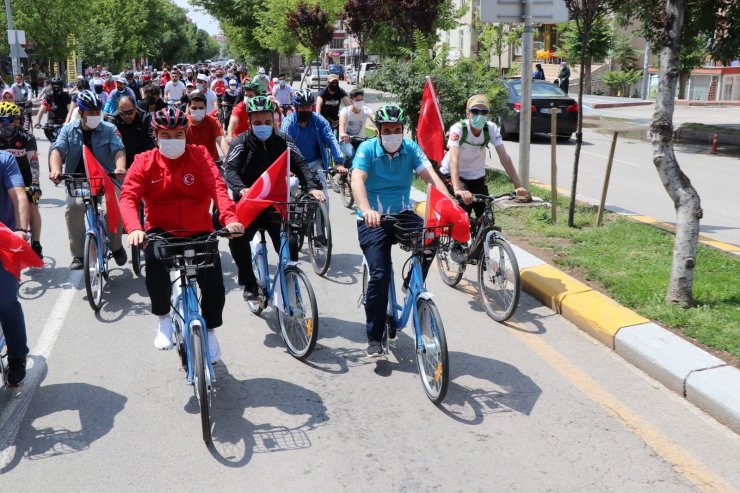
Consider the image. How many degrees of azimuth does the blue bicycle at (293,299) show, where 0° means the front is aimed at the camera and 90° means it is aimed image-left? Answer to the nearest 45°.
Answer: approximately 315°

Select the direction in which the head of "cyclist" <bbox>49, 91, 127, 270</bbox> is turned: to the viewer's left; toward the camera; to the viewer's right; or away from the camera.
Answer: toward the camera

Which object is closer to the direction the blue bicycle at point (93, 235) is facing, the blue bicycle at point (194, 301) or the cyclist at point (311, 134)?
the blue bicycle

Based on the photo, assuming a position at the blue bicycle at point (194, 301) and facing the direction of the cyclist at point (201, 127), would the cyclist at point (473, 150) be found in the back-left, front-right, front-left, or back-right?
front-right

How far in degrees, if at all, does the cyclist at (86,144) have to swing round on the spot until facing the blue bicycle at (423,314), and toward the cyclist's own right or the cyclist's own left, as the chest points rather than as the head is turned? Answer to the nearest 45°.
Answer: approximately 45° to the cyclist's own left

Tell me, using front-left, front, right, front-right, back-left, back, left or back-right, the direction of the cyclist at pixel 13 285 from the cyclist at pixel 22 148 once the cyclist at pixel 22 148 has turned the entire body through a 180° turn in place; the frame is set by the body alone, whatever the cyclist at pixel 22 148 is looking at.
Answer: back

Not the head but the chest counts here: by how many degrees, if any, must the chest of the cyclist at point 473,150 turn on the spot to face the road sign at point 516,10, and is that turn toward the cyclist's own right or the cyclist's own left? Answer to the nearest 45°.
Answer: approximately 135° to the cyclist's own left

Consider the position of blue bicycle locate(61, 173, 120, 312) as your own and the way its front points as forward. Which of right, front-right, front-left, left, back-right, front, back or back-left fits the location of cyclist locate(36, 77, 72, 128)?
back

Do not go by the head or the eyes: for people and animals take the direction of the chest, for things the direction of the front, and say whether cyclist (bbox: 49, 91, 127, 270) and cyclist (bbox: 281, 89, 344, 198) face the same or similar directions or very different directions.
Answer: same or similar directions

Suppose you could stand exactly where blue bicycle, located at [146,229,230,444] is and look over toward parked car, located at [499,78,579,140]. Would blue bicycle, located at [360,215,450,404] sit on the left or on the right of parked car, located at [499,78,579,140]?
right

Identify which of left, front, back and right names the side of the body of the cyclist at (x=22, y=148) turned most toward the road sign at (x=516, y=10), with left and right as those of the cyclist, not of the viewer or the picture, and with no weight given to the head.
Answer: left

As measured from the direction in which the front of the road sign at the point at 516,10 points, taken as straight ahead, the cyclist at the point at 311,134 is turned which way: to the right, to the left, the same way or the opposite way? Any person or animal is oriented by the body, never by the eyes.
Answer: the opposite way

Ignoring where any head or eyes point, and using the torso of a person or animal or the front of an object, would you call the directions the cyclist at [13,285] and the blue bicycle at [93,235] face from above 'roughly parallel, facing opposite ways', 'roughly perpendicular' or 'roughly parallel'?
roughly parallel

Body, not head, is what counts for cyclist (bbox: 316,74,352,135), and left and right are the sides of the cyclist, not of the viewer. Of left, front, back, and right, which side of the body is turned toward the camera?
front

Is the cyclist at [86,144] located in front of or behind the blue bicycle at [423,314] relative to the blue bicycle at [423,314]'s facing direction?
behind

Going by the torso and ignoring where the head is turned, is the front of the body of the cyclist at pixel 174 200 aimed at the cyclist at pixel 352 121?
no

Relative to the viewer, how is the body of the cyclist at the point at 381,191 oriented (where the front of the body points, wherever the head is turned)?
toward the camera

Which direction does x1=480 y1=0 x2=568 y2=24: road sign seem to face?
away from the camera

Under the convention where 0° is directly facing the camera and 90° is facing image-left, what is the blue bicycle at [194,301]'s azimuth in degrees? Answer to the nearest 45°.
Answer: approximately 0°

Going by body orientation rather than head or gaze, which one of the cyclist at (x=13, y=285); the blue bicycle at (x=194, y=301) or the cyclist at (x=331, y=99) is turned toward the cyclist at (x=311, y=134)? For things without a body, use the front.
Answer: the cyclist at (x=331, y=99)

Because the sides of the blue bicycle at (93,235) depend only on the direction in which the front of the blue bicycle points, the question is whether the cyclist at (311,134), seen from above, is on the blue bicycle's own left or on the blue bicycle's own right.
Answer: on the blue bicycle's own left
